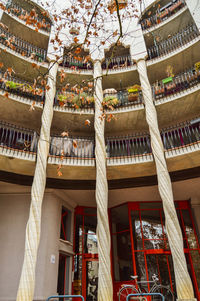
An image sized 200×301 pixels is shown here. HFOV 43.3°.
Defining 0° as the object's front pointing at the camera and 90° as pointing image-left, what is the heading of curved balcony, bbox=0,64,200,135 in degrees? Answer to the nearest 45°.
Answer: approximately 0°

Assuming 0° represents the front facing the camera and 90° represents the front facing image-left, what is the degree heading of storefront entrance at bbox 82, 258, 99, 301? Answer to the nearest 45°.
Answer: approximately 0°

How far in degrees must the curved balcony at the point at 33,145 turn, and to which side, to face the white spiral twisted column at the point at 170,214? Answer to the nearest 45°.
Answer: approximately 45° to its left

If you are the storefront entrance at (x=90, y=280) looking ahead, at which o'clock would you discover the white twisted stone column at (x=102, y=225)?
The white twisted stone column is roughly at 12 o'clock from the storefront entrance.
